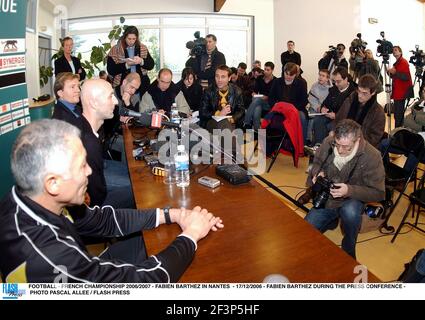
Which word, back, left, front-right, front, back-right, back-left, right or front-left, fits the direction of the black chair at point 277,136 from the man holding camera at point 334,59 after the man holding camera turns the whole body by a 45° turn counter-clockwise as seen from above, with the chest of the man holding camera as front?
front

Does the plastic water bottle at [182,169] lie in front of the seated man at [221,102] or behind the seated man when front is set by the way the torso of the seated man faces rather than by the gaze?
in front

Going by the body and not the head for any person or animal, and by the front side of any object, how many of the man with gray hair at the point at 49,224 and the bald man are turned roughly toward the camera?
0

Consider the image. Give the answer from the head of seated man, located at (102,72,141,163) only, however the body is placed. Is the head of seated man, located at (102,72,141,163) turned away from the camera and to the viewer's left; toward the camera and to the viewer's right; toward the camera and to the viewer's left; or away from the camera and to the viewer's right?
toward the camera and to the viewer's right

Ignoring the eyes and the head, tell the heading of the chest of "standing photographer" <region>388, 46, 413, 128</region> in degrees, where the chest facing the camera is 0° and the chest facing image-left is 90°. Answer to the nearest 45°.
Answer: approximately 90°

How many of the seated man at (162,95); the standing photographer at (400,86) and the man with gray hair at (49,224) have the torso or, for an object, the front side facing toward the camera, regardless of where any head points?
1

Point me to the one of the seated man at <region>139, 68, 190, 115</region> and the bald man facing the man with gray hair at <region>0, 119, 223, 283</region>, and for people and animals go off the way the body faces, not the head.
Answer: the seated man

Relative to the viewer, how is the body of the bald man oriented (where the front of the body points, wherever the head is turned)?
to the viewer's right
